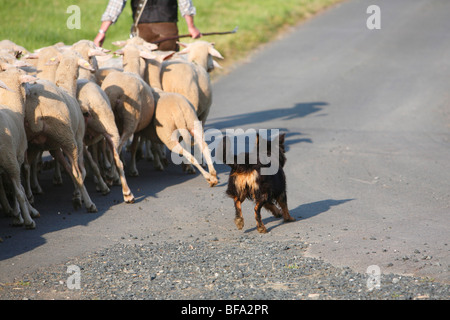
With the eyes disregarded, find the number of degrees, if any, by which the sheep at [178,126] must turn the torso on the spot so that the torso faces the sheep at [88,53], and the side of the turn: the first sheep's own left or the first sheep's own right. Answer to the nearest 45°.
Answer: approximately 45° to the first sheep's own left

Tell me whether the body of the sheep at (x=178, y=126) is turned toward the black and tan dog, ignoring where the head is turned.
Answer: no

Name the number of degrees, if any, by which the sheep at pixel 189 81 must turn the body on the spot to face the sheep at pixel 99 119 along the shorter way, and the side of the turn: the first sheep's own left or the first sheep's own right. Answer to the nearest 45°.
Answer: approximately 180°

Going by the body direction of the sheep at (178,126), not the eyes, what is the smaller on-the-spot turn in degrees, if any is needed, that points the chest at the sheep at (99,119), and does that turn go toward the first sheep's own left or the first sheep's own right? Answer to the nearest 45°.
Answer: approximately 90° to the first sheep's own left

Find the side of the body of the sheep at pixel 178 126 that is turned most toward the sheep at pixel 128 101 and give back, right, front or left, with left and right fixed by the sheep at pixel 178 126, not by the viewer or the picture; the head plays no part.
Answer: left

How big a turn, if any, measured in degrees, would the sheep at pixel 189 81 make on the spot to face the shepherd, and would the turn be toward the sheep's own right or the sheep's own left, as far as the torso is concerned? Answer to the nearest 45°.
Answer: approximately 45° to the sheep's own left

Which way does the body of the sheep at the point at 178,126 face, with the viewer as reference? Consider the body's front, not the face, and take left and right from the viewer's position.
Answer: facing away from the viewer and to the left of the viewer

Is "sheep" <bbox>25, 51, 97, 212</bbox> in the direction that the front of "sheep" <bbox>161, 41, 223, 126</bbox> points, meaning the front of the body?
no

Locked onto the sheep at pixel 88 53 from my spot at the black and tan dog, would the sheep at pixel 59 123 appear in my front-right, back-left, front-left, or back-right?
front-left

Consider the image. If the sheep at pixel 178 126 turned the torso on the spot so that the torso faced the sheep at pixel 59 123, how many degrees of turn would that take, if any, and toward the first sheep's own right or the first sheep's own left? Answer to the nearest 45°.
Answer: approximately 90° to the first sheep's own left

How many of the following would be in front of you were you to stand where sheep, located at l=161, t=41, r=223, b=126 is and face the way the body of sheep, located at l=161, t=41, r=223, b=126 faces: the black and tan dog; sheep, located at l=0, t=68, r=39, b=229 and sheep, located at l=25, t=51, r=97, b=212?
0

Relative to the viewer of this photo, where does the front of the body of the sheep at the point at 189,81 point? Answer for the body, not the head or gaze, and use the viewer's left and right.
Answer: facing away from the viewer and to the right of the viewer

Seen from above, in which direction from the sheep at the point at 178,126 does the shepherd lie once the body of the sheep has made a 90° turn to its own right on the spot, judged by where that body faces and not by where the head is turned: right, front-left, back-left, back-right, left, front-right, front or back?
front-left

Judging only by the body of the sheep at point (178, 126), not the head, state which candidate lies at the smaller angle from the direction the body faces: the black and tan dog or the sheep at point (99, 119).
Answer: the sheep

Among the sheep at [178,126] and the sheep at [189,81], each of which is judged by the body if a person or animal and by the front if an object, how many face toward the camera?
0

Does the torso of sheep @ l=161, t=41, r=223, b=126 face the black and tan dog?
no
